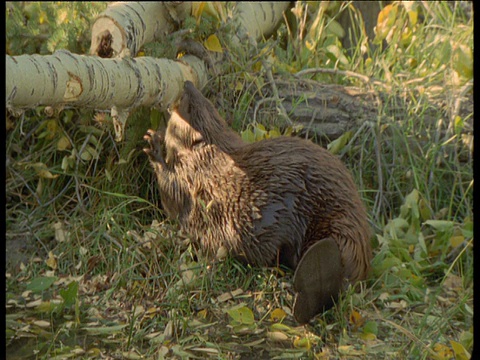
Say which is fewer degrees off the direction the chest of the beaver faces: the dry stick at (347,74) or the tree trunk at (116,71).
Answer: the tree trunk

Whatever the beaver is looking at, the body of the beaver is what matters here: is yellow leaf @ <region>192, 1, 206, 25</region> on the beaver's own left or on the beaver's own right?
on the beaver's own right

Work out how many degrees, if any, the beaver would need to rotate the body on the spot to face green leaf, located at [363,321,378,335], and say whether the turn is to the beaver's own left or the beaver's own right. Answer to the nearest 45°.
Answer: approximately 135° to the beaver's own left

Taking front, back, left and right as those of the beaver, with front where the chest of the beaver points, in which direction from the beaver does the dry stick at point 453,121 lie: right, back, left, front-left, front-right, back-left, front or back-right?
back-right

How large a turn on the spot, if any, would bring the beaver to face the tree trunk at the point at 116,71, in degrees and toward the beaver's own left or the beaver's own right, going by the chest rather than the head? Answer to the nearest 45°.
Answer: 0° — it already faces it

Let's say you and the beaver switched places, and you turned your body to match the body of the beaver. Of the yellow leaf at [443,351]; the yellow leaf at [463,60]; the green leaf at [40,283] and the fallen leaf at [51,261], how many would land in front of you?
2

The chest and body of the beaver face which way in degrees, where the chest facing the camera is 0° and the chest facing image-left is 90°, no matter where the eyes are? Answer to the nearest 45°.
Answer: approximately 90°

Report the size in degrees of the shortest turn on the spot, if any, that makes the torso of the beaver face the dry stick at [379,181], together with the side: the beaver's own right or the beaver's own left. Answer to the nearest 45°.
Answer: approximately 135° to the beaver's own right

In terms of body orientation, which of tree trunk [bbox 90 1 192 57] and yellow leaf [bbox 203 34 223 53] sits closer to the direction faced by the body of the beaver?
the tree trunk

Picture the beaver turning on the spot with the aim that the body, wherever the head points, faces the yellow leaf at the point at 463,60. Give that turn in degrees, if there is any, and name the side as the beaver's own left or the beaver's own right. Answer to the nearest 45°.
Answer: approximately 135° to the beaver's own right
